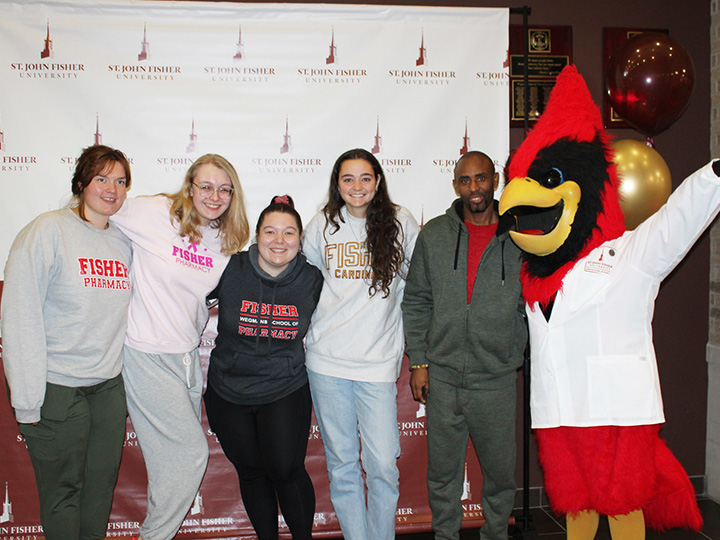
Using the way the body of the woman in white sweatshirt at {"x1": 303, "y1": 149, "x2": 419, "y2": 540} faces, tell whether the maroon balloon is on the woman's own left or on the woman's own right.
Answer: on the woman's own left

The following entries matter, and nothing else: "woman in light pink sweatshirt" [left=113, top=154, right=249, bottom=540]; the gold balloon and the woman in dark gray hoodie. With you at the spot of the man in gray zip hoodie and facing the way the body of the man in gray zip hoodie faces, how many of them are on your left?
1

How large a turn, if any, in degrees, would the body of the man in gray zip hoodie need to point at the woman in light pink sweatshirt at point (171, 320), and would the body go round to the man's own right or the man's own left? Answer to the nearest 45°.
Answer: approximately 90° to the man's own right

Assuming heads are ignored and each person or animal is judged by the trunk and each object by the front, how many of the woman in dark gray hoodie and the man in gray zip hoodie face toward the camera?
2

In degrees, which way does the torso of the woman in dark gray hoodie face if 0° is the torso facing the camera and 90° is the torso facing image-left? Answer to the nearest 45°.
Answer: approximately 0°
